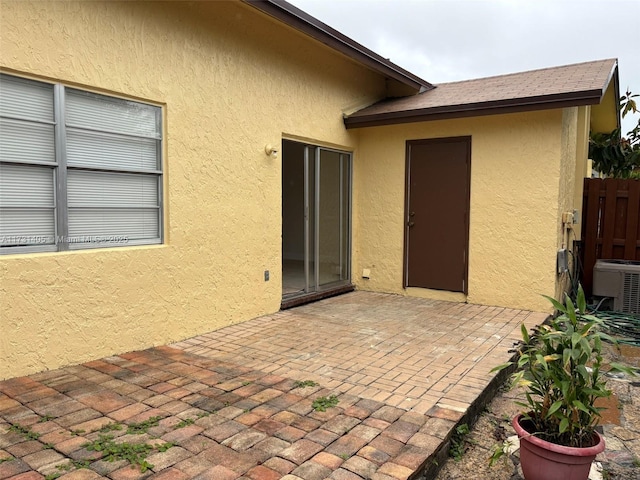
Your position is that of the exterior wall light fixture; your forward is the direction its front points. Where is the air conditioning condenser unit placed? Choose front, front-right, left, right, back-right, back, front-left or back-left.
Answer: front-left

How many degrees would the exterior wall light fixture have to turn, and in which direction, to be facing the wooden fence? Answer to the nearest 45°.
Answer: approximately 45° to its left

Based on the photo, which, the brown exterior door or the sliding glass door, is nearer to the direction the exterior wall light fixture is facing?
the brown exterior door

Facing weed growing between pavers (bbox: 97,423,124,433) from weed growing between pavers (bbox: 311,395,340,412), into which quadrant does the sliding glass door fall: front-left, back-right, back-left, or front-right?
back-right

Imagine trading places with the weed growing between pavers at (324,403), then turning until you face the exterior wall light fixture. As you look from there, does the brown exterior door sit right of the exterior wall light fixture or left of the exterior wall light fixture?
right

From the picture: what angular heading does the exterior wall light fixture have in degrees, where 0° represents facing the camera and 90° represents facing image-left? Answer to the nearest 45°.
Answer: approximately 315°

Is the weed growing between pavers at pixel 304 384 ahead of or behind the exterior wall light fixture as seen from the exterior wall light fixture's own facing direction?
ahead

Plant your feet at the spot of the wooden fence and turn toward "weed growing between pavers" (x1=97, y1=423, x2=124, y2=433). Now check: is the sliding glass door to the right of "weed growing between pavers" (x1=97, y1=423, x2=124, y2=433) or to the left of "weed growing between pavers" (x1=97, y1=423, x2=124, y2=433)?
right

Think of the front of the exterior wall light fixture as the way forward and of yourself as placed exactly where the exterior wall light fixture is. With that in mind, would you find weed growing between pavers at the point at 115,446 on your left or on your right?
on your right

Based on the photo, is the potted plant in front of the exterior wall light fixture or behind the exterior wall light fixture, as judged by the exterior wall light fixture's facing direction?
in front

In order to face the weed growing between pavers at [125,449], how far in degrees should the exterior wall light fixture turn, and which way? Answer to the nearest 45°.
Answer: approximately 45° to its right

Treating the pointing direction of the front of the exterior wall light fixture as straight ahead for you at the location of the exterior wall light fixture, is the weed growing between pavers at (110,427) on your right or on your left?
on your right

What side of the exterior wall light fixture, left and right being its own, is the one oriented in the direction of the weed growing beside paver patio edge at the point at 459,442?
front

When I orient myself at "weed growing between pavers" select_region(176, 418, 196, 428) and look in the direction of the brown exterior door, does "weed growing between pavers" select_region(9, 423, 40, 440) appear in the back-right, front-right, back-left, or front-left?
back-left
